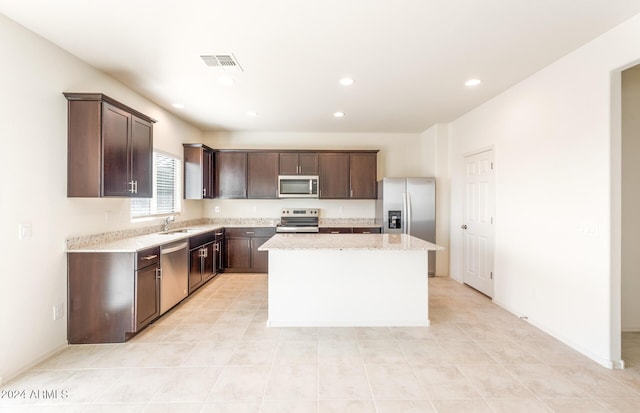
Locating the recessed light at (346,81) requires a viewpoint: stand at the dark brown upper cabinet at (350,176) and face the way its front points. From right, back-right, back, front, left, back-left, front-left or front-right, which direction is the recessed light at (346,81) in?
front

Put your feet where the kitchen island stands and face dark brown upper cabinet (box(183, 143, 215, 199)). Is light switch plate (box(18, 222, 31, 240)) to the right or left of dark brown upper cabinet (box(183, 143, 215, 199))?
left

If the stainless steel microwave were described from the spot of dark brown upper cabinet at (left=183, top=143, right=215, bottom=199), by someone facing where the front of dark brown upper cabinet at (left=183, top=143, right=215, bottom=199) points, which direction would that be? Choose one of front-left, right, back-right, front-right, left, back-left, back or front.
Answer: front-left

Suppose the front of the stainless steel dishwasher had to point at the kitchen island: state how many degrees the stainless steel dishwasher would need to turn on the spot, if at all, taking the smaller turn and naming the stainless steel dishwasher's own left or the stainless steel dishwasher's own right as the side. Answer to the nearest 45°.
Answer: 0° — it already faces it

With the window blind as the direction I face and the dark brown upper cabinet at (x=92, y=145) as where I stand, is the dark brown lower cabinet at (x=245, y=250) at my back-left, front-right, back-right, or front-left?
front-right

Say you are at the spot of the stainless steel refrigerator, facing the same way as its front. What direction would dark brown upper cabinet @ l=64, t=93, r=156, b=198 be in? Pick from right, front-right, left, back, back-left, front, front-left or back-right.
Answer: front-right

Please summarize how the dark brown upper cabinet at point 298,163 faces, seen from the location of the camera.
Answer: facing the viewer

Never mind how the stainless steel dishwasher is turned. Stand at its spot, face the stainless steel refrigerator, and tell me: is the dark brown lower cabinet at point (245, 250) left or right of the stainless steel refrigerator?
left

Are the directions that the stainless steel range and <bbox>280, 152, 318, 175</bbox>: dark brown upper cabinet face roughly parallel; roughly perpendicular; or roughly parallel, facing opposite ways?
roughly parallel

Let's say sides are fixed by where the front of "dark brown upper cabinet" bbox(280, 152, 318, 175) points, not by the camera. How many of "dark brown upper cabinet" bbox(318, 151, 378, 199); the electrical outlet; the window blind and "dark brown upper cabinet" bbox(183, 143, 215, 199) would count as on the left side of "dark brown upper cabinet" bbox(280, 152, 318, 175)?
1

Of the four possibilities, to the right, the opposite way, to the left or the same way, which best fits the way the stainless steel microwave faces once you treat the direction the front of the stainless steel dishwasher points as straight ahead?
to the right

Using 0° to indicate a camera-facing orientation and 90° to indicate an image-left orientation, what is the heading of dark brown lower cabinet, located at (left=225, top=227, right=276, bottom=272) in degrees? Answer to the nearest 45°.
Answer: approximately 0°

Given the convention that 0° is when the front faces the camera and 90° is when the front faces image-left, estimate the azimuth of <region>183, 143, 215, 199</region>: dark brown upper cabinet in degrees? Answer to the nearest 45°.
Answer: approximately 315°

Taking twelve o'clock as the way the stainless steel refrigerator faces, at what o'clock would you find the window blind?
The window blind is roughly at 2 o'clock from the stainless steel refrigerator.

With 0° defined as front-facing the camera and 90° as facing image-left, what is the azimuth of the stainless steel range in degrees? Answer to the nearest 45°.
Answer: approximately 0°

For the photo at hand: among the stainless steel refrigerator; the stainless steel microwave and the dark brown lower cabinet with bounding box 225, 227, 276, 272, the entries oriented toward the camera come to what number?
3

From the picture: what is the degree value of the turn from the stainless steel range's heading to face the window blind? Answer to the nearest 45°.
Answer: approximately 45° to its right
